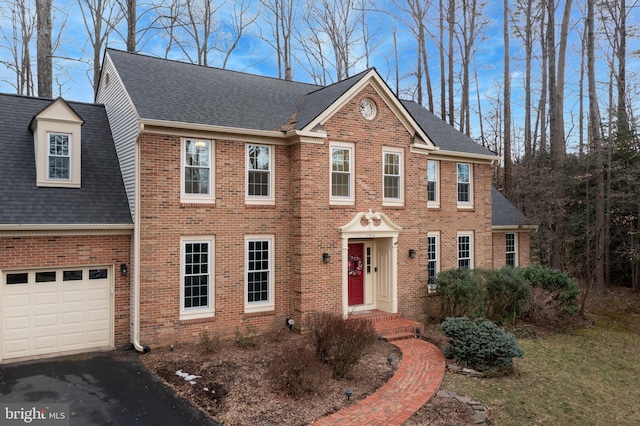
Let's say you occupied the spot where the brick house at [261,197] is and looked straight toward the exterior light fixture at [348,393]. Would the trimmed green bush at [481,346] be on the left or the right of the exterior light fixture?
left

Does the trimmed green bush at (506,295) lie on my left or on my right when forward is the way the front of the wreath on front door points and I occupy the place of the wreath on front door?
on my left

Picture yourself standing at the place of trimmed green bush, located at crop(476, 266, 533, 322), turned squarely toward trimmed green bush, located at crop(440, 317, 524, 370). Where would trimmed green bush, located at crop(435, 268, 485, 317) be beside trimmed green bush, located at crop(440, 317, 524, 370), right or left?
right

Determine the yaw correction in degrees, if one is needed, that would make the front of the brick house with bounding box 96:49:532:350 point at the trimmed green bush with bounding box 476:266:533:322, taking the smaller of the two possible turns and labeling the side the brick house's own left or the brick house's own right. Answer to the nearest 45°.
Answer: approximately 45° to the brick house's own left

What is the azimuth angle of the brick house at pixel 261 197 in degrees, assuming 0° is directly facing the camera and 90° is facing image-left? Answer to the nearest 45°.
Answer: approximately 315°

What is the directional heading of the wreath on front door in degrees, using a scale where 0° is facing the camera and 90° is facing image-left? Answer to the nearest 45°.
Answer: approximately 315°

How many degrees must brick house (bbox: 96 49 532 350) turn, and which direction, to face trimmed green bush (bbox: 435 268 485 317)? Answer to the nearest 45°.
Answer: approximately 45° to its left
